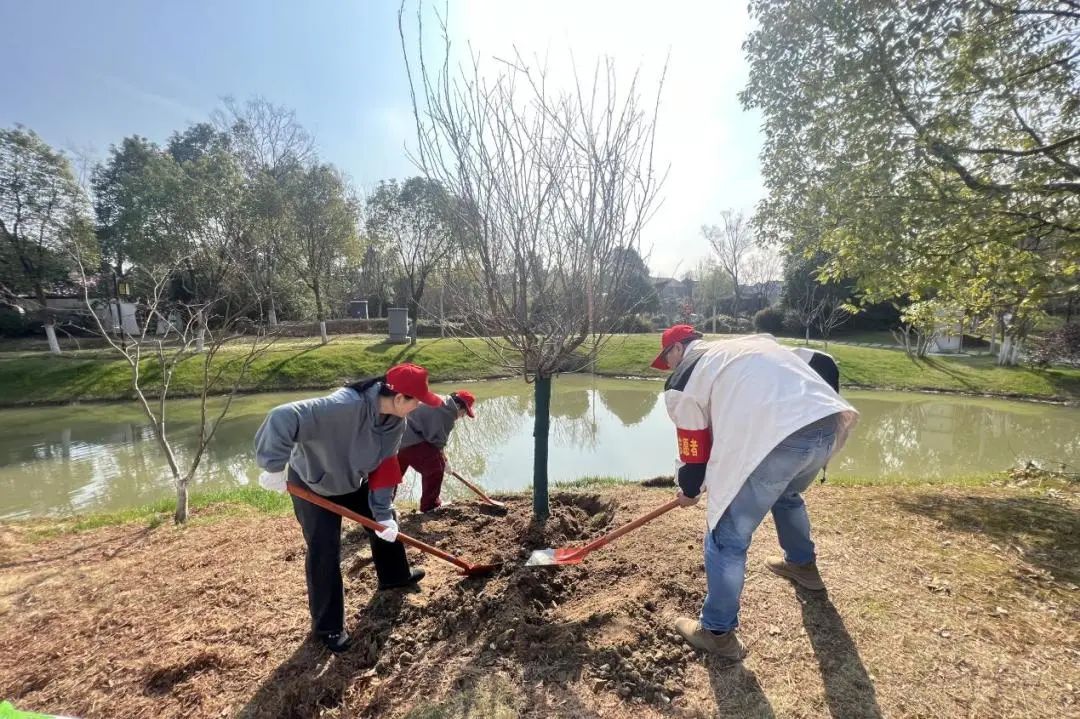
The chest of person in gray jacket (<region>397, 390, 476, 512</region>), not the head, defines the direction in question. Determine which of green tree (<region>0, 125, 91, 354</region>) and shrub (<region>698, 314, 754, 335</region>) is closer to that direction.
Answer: the shrub

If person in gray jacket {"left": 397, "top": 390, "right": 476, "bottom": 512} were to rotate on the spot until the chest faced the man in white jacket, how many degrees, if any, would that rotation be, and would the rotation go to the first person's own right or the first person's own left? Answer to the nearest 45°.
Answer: approximately 45° to the first person's own right

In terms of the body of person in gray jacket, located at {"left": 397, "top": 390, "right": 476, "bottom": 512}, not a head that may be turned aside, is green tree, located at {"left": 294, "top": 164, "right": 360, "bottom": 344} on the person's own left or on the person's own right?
on the person's own left

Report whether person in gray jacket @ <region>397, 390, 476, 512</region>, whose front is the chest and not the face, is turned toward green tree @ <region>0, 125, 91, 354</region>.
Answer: no

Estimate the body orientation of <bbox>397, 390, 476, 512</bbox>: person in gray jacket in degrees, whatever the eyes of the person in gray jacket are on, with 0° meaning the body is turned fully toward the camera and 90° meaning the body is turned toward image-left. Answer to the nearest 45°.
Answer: approximately 270°

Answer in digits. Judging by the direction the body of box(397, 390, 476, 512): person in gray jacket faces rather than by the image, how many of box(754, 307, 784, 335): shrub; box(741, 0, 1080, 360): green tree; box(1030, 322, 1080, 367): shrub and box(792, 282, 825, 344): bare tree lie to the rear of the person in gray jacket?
0

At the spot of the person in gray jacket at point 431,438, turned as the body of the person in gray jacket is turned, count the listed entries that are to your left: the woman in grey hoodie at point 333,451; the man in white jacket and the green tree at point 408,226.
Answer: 1

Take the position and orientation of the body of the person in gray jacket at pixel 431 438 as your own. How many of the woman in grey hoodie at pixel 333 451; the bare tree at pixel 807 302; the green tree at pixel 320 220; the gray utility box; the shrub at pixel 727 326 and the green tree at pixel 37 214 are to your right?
1

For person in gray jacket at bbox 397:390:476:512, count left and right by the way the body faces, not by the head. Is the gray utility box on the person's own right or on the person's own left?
on the person's own left

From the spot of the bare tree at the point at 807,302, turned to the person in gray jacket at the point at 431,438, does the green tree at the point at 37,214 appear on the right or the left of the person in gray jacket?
right

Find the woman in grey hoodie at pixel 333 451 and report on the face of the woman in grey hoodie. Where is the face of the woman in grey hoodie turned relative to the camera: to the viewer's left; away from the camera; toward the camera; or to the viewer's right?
to the viewer's right

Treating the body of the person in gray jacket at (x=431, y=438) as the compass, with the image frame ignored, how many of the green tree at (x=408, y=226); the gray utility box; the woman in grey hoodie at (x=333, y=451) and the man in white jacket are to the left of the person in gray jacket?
2

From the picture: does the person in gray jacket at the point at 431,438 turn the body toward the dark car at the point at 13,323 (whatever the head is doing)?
no

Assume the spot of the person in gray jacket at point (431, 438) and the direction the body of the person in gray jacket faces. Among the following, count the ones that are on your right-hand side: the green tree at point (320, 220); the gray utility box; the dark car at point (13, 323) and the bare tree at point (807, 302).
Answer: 0

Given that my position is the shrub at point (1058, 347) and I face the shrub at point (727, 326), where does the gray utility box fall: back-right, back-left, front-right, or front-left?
front-left

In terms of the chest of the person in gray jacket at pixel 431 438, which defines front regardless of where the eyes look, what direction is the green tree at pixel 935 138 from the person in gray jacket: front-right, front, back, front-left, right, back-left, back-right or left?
front
